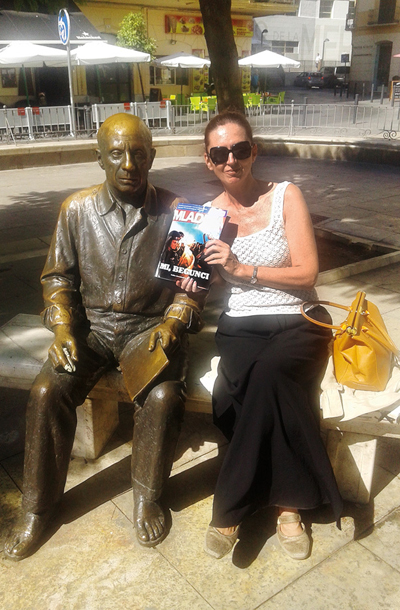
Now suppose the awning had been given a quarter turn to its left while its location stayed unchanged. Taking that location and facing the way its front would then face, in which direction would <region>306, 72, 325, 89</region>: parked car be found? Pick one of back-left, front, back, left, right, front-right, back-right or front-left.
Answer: front-left

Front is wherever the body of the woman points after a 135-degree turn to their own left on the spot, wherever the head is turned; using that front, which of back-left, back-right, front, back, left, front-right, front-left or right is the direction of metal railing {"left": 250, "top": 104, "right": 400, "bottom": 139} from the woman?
front-left

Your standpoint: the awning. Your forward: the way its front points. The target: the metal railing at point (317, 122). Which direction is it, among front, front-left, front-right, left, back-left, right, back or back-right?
front-left

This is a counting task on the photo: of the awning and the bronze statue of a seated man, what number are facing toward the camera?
2

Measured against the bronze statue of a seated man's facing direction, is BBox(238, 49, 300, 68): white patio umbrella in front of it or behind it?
behind

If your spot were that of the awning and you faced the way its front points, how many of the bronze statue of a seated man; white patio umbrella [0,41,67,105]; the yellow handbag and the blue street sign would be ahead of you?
4

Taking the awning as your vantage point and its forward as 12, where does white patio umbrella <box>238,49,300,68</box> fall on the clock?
The white patio umbrella is roughly at 9 o'clock from the awning.

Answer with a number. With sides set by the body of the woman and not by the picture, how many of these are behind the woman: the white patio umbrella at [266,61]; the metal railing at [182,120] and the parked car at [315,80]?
3

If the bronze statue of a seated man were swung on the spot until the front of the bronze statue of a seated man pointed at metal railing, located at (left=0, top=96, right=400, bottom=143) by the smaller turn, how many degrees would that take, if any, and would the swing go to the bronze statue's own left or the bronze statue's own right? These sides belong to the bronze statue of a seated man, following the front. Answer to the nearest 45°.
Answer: approximately 180°

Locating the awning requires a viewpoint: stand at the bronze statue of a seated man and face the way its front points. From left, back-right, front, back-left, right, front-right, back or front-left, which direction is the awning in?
back

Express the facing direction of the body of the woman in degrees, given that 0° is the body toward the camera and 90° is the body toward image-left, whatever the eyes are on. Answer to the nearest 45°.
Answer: approximately 0°
